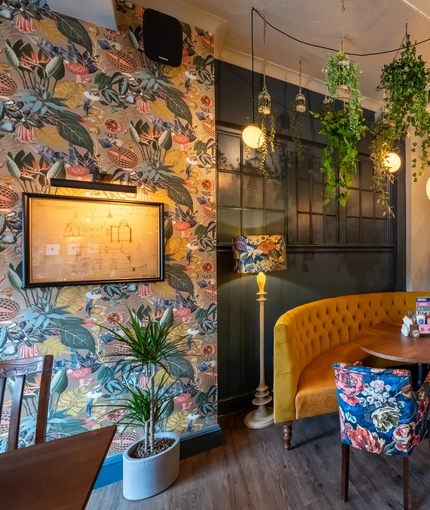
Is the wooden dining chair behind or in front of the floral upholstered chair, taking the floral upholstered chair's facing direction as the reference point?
behind

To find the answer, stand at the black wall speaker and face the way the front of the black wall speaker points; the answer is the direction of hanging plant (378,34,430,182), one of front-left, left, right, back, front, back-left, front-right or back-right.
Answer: front-left

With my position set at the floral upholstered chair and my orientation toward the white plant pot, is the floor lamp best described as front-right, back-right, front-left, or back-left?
front-right

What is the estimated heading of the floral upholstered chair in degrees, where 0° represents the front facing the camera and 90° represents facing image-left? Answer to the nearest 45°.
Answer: approximately 225°

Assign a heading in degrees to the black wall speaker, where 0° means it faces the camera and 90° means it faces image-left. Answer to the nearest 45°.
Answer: approximately 315°
